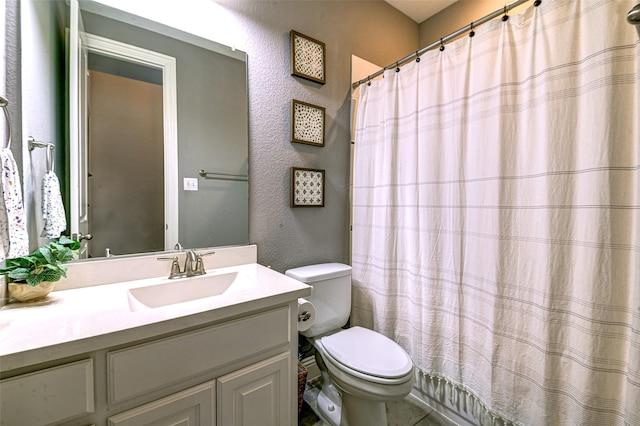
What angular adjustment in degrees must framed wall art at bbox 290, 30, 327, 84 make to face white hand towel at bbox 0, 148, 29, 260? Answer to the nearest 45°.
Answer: approximately 90° to its right

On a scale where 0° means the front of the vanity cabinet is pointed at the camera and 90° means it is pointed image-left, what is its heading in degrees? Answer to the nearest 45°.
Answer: approximately 315°

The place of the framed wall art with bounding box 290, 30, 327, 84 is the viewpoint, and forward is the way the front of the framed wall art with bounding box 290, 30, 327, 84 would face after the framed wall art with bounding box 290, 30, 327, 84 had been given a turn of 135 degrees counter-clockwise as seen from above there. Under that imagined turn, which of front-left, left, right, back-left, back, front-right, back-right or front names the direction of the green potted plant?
back-left

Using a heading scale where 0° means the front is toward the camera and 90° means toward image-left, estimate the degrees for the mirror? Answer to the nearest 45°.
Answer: approximately 315°

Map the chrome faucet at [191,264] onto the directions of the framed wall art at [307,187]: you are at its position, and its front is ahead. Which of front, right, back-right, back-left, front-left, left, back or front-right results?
right

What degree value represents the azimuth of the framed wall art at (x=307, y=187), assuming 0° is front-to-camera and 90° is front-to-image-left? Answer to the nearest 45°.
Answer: approximately 315°

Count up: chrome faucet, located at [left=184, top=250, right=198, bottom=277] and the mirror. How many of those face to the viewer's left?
0

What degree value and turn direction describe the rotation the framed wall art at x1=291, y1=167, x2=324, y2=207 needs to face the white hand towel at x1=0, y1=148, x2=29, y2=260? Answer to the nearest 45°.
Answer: approximately 90° to its right

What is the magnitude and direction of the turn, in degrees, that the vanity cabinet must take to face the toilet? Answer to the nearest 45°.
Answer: approximately 45° to its left
